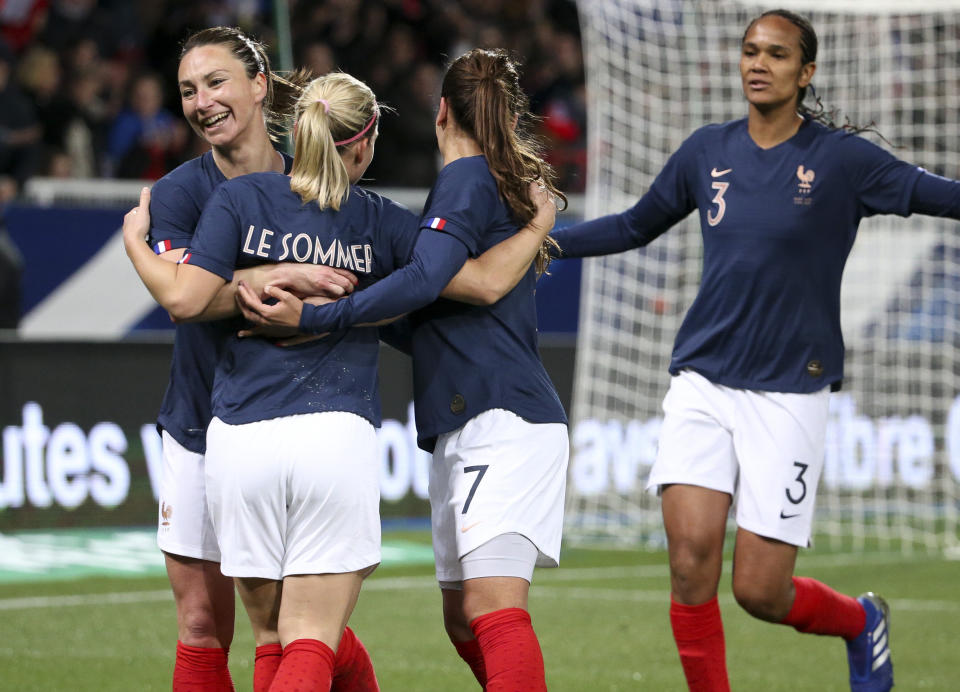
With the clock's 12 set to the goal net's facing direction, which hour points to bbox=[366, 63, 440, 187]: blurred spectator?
The blurred spectator is roughly at 4 o'clock from the goal net.

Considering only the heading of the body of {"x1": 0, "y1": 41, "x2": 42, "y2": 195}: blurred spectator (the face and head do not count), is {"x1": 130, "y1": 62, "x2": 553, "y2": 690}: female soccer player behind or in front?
in front

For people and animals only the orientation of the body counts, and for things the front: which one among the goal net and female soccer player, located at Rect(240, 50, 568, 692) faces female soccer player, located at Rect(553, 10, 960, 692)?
the goal net

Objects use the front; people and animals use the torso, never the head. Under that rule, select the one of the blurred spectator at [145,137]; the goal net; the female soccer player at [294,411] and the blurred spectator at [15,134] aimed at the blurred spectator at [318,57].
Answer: the female soccer player

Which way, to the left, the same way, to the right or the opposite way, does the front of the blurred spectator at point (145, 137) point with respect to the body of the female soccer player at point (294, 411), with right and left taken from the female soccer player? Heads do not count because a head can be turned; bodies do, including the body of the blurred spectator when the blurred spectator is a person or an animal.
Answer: the opposite way

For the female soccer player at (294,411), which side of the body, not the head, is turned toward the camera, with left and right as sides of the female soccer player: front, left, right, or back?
back

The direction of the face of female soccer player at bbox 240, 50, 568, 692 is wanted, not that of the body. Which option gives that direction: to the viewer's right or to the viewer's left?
to the viewer's left
